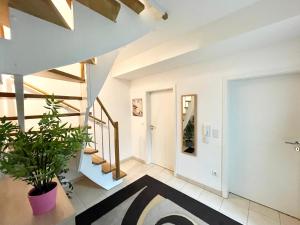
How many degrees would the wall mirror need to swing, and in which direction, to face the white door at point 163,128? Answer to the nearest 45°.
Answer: approximately 90° to its right

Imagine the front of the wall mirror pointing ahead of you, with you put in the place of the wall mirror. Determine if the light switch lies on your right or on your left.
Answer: on your left

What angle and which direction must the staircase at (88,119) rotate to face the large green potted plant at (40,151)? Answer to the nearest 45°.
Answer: approximately 45° to its right

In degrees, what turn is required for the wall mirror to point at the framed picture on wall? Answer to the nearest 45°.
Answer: approximately 90° to its right

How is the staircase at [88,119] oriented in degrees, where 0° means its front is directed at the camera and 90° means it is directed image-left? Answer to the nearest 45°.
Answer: approximately 315°

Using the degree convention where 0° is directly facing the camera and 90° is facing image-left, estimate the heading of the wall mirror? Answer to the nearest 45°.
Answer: approximately 45°

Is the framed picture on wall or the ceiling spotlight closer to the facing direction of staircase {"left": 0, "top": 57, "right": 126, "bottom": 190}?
the ceiling spotlight
